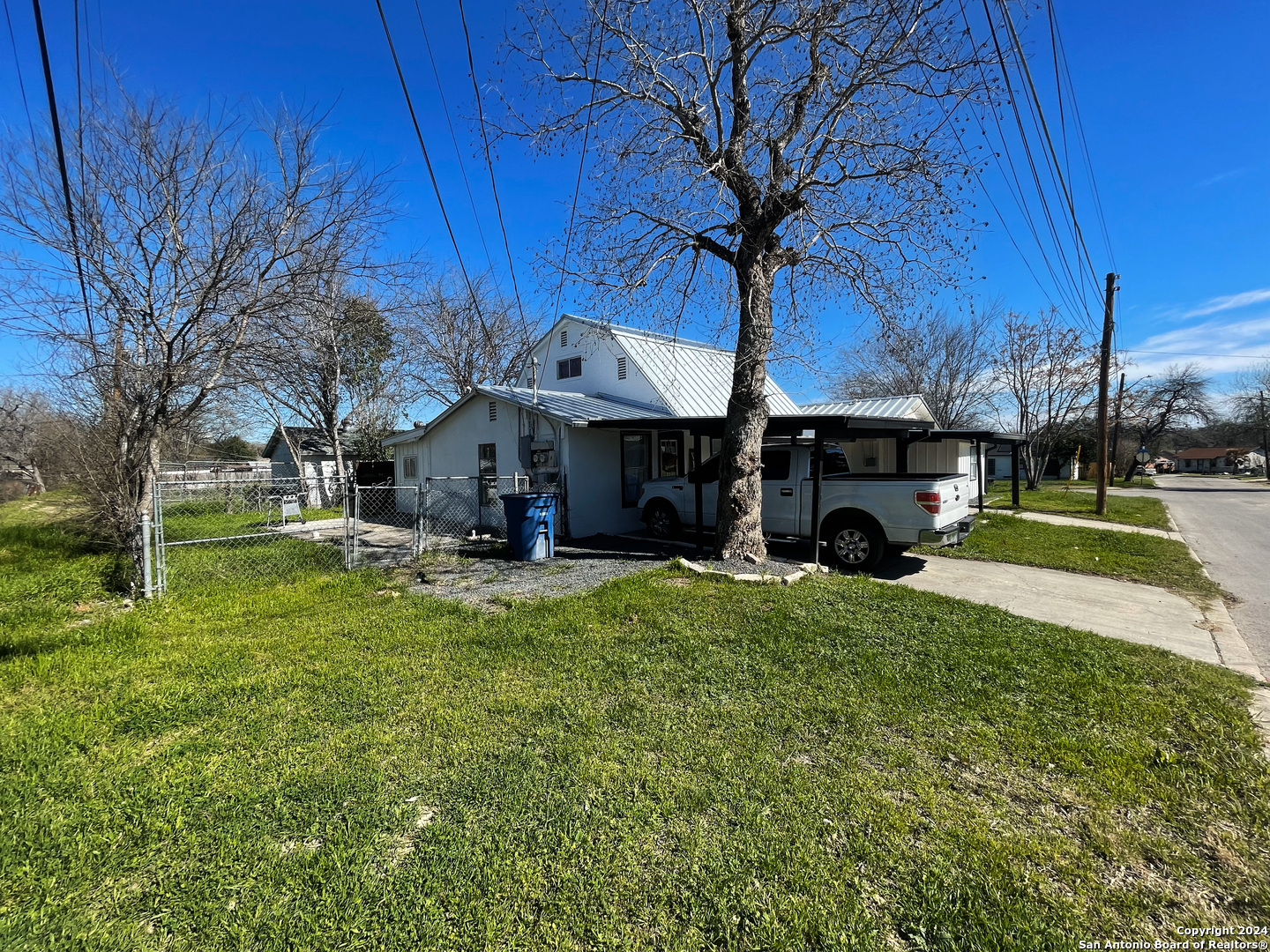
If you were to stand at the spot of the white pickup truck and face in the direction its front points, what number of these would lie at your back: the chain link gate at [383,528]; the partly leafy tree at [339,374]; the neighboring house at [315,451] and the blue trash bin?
0

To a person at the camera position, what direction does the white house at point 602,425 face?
facing the viewer and to the right of the viewer

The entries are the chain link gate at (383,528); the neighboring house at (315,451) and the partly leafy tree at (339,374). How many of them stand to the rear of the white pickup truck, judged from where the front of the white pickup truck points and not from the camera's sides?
0

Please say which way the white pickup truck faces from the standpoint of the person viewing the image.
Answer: facing away from the viewer and to the left of the viewer

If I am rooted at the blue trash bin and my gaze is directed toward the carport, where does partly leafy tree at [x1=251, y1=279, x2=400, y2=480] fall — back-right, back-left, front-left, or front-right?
back-left

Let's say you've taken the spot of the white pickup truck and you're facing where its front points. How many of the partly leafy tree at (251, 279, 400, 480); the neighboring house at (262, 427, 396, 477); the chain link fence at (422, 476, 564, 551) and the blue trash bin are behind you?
0

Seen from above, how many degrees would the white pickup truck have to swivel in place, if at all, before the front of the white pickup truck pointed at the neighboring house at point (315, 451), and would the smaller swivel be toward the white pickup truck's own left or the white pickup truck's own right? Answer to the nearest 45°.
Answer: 0° — it already faces it

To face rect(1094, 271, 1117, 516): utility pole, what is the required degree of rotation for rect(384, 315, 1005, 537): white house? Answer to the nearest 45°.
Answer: approximately 45° to its left

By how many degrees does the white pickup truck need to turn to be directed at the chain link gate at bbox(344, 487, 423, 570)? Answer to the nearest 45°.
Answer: approximately 45° to its left

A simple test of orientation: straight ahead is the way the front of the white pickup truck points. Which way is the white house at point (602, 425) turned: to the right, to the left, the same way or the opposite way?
the opposite way

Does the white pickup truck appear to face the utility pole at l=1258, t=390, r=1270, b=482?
no

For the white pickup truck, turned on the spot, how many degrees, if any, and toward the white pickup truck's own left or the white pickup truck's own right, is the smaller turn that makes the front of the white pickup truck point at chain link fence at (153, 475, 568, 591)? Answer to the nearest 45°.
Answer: approximately 45° to the white pickup truck's own left

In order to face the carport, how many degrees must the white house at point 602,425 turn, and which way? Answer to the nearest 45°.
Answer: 0° — it already faces it

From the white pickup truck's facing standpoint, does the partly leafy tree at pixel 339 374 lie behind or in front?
in front
